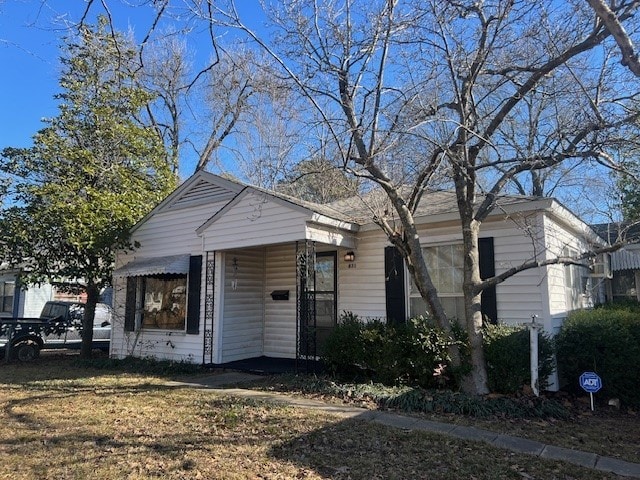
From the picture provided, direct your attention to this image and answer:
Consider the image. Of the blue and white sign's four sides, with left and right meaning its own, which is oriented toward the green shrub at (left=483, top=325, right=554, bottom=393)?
right

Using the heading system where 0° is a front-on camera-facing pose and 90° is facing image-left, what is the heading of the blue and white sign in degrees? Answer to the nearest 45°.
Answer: approximately 0°

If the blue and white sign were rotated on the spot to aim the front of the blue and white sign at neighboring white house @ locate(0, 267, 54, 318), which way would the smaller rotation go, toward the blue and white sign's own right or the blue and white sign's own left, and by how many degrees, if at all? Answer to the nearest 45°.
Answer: approximately 90° to the blue and white sign's own right

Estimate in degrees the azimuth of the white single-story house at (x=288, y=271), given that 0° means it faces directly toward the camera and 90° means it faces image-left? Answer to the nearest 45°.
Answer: approximately 45°
